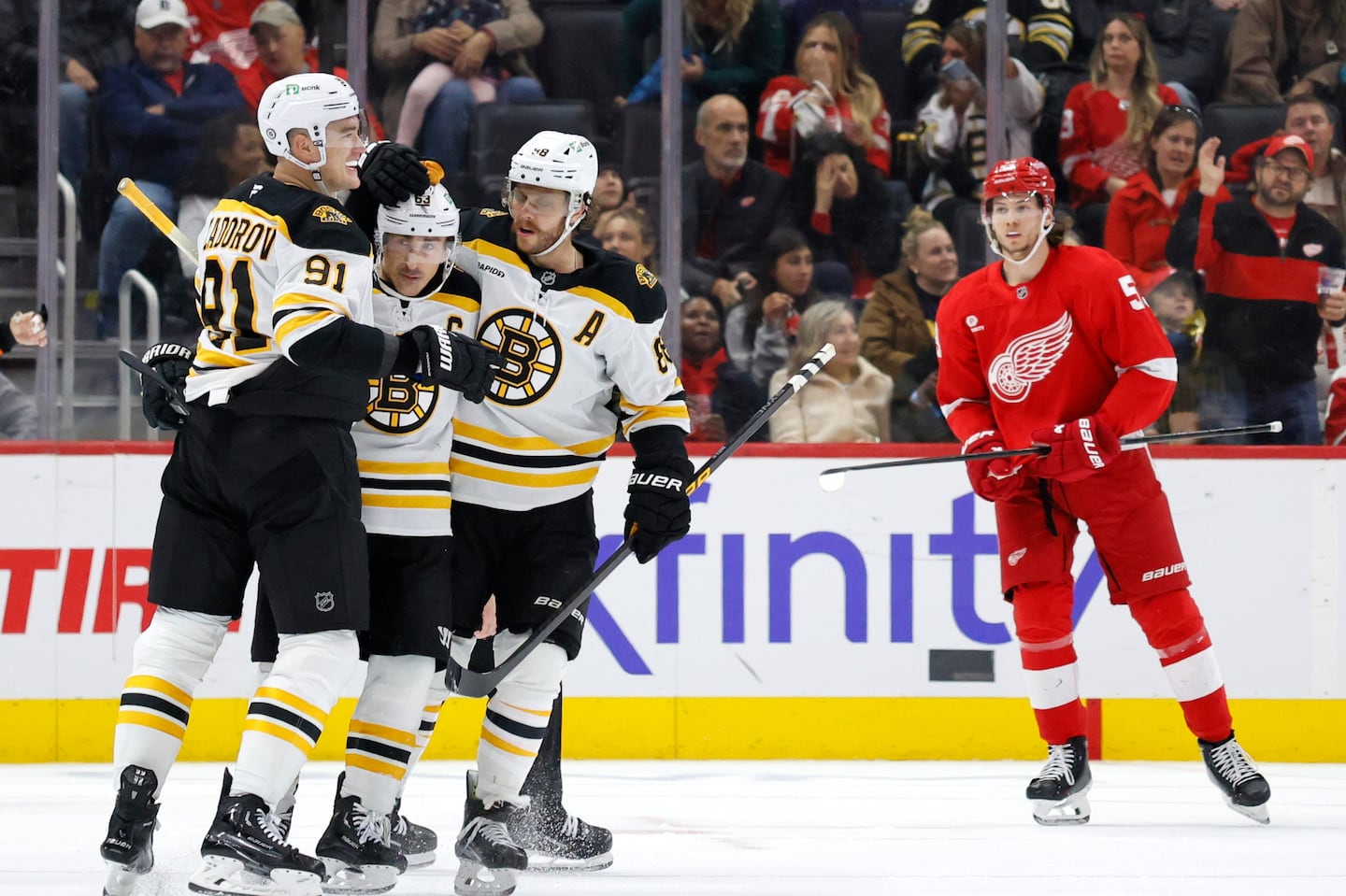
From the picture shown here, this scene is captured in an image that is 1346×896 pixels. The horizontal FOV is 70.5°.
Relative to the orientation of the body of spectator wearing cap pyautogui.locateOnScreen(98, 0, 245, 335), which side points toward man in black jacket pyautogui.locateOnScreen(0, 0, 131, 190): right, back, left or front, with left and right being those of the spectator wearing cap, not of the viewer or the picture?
right

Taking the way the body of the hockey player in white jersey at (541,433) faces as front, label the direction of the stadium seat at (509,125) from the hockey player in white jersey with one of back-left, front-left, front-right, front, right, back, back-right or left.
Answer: back-right

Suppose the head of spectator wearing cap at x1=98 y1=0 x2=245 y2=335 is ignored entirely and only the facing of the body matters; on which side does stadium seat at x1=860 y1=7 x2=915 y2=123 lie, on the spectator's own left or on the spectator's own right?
on the spectator's own left

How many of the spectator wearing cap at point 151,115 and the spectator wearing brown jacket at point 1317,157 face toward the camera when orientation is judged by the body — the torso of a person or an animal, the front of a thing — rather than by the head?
2

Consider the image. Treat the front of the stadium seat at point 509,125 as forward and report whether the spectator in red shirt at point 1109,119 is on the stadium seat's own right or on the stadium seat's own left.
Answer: on the stadium seat's own left
